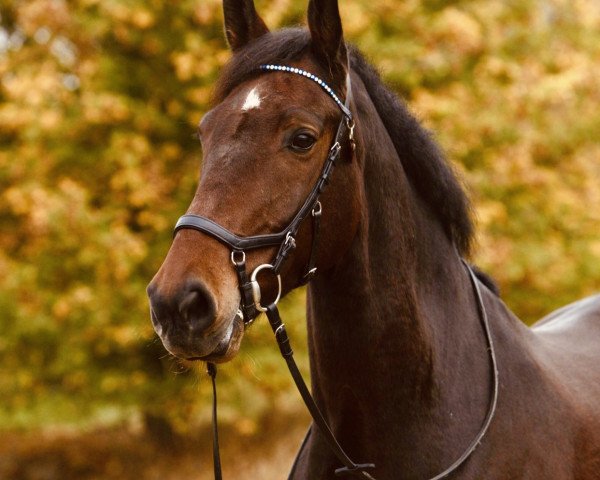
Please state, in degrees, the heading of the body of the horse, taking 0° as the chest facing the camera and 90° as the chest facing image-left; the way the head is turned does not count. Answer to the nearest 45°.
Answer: approximately 45°
